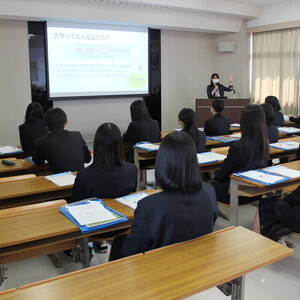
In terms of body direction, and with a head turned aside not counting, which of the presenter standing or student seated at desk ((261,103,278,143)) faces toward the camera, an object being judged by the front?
the presenter standing

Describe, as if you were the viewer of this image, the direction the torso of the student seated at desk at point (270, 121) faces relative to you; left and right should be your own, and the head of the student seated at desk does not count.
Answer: facing away from the viewer and to the left of the viewer

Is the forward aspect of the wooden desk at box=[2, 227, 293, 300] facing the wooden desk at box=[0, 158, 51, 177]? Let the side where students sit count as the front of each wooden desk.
no

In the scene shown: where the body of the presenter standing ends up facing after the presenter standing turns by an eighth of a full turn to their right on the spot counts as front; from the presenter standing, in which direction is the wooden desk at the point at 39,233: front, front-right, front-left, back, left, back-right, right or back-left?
front-left

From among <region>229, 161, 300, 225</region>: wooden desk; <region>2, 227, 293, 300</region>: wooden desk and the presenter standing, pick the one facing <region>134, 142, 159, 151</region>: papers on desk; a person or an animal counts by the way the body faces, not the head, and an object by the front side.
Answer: the presenter standing

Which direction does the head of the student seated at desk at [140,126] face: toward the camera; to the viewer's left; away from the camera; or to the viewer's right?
away from the camera

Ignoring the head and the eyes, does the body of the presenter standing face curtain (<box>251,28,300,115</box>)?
no

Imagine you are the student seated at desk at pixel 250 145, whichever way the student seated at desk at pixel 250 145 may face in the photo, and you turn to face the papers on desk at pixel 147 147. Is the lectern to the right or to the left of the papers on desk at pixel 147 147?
right

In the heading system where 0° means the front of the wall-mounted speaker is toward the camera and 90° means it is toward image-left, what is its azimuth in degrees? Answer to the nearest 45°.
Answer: approximately 0°

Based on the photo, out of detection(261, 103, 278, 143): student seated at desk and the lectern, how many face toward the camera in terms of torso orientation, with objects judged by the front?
1

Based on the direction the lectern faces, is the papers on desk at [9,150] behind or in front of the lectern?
in front

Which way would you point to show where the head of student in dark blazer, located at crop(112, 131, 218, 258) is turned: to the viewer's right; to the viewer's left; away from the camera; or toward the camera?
away from the camera

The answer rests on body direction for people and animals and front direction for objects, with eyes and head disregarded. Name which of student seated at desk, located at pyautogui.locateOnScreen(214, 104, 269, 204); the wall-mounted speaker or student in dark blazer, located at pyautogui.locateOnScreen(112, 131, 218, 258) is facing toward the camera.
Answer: the wall-mounted speaker

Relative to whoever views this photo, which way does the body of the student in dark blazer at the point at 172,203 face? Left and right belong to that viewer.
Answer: facing away from the viewer and to the left of the viewer

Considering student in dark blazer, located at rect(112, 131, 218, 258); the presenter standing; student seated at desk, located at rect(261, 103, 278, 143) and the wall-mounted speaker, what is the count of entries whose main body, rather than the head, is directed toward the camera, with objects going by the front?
2

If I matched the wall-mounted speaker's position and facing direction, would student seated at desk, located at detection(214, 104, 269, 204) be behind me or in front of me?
in front

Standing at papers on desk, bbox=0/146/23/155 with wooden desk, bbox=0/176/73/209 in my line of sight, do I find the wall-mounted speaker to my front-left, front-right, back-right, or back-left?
back-left

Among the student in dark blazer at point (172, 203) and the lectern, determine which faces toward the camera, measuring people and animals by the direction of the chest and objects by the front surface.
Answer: the lectern

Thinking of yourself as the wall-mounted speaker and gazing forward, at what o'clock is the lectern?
The lectern is roughly at 12 o'clock from the wall-mounted speaker.

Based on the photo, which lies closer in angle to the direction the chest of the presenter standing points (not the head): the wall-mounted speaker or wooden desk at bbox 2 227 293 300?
the wooden desk
